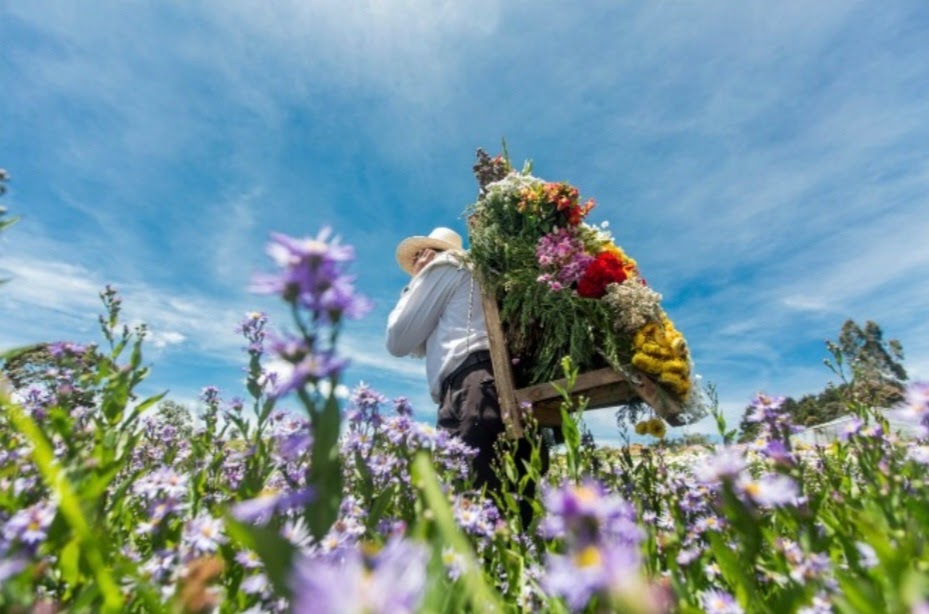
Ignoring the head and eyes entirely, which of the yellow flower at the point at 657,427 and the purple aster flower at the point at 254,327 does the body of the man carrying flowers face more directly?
the purple aster flower

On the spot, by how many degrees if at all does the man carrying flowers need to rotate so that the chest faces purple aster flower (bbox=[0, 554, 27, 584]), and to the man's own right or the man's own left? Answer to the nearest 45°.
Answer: approximately 90° to the man's own left

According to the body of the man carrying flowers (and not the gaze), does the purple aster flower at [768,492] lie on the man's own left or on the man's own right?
on the man's own left

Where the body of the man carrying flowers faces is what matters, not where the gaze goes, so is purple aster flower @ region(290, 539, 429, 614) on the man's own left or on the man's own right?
on the man's own left

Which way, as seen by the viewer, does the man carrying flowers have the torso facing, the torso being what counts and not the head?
to the viewer's left

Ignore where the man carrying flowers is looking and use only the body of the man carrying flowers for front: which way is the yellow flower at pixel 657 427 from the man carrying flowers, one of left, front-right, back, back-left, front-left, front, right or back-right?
back

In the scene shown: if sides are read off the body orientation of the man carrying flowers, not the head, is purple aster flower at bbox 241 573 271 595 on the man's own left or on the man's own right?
on the man's own left

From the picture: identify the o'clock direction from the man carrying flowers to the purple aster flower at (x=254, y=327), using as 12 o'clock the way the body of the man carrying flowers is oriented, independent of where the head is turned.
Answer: The purple aster flower is roughly at 10 o'clock from the man carrying flowers.

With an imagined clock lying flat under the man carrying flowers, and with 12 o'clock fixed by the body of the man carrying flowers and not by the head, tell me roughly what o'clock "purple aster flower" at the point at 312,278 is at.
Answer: The purple aster flower is roughly at 9 o'clock from the man carrying flowers.
